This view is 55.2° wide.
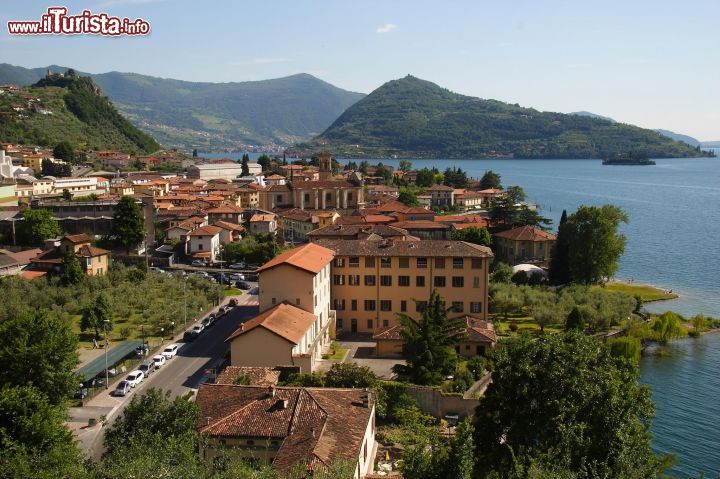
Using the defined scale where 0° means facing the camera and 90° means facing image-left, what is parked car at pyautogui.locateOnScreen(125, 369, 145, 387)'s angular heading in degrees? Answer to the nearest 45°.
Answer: approximately 45°

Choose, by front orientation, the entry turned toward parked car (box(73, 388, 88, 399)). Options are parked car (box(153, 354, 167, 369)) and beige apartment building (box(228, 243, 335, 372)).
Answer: parked car (box(153, 354, 167, 369))

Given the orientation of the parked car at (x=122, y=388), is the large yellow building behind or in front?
behind

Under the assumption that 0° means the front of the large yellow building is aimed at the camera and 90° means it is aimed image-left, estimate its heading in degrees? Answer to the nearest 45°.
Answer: approximately 0°

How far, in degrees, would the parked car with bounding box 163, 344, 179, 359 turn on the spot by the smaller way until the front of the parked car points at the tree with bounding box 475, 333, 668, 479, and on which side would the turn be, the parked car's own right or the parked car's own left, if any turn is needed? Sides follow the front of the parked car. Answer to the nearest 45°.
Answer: approximately 90° to the parked car's own left
